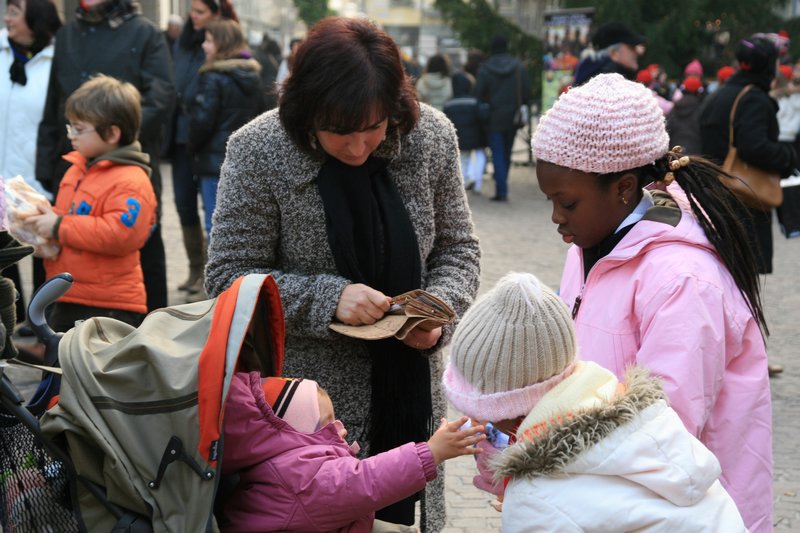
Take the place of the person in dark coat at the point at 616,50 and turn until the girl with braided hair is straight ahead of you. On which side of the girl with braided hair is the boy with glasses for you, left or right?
right

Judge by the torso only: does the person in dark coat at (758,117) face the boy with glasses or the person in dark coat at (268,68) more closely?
the person in dark coat

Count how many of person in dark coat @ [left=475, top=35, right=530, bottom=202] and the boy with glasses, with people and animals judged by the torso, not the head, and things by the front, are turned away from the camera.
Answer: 1

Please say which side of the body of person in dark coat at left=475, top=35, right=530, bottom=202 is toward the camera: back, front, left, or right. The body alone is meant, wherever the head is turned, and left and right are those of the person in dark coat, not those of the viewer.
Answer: back

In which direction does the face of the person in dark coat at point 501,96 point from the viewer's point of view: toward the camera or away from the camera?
away from the camera

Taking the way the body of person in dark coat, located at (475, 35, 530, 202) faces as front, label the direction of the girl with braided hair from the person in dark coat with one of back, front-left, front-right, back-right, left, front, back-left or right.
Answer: back

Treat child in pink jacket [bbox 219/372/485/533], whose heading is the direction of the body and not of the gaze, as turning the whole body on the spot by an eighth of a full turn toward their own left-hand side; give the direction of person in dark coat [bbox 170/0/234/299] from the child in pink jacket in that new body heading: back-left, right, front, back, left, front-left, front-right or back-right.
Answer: front-left

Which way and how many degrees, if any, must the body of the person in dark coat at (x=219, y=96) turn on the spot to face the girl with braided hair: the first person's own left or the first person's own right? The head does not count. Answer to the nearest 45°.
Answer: approximately 135° to the first person's own left

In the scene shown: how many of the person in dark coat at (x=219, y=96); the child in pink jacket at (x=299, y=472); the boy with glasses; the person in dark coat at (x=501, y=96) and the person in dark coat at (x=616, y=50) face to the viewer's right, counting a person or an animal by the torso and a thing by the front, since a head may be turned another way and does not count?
2

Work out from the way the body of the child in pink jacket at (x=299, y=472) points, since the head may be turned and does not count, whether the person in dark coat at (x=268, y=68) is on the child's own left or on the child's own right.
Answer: on the child's own left
